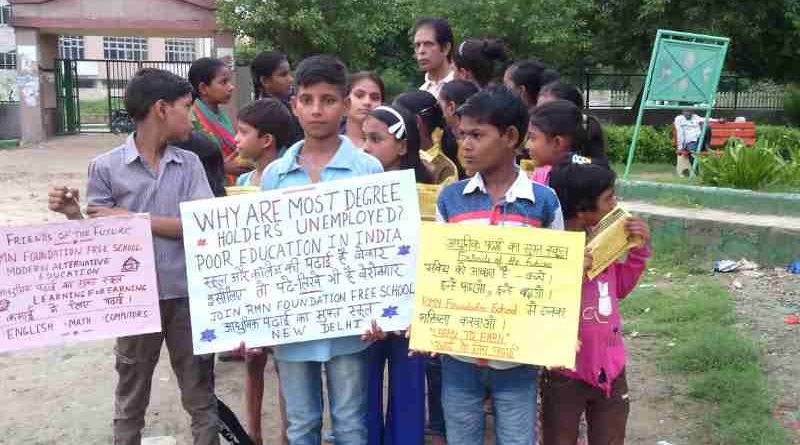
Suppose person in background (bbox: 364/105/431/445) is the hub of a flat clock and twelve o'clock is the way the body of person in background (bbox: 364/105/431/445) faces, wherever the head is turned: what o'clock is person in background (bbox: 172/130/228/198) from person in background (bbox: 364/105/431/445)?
person in background (bbox: 172/130/228/198) is roughly at 3 o'clock from person in background (bbox: 364/105/431/445).

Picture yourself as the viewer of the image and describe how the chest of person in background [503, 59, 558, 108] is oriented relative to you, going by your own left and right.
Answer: facing to the left of the viewer

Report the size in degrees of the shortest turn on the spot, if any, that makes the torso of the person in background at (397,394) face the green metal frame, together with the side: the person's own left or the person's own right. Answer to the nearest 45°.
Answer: approximately 180°

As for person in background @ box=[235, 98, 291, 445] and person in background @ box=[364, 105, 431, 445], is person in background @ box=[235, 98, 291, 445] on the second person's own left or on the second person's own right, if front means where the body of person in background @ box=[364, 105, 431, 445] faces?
on the second person's own right

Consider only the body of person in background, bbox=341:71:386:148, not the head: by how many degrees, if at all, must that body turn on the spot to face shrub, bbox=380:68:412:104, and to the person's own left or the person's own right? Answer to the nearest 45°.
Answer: approximately 180°

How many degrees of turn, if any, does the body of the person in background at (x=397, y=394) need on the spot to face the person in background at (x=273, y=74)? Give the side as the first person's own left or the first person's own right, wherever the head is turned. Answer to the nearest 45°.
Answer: approximately 135° to the first person's own right

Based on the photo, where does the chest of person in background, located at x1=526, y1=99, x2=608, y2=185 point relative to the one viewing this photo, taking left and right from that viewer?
facing to the left of the viewer

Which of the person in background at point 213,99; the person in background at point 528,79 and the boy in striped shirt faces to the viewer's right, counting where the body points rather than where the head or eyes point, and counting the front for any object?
the person in background at point 213,99

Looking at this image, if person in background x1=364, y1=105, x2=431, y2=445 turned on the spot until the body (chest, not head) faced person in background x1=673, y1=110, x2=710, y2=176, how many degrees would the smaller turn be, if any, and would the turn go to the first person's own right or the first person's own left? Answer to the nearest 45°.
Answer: approximately 180°
